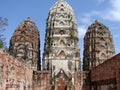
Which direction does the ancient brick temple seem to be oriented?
toward the camera

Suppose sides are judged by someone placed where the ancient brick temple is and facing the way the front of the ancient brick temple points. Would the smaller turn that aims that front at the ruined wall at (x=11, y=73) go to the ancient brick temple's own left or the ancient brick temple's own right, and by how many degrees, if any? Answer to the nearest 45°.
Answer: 0° — it already faces it

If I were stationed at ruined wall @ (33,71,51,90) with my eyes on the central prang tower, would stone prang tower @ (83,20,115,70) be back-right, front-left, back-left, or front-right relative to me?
front-right

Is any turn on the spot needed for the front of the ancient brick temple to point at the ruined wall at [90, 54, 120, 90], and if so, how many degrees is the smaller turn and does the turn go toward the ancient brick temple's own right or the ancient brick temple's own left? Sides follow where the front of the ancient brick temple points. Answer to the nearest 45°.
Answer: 0° — it already faces it
